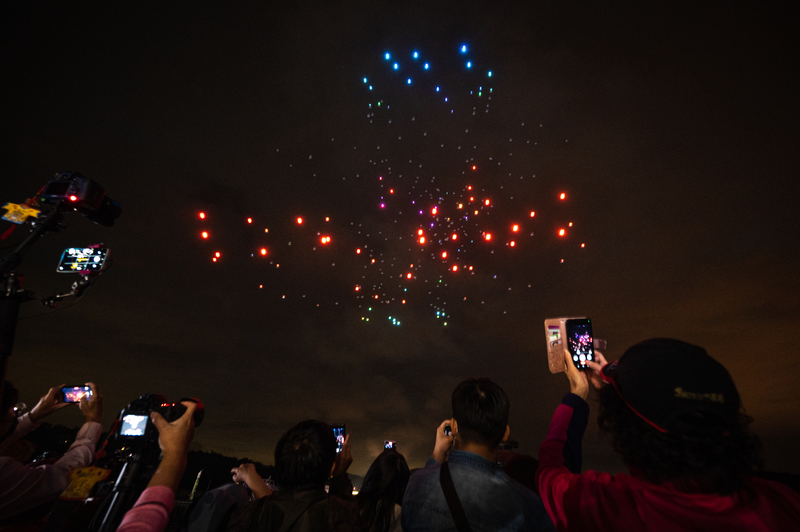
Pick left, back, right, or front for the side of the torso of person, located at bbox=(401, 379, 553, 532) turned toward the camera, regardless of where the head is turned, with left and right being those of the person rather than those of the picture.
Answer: back

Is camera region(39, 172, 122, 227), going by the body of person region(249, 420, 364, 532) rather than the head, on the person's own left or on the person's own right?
on the person's own left

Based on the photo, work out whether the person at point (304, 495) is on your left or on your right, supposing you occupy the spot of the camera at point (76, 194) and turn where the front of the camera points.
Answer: on your right

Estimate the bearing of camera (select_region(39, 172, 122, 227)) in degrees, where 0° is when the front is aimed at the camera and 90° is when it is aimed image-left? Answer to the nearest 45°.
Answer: approximately 225°

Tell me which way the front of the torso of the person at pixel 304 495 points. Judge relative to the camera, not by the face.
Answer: away from the camera

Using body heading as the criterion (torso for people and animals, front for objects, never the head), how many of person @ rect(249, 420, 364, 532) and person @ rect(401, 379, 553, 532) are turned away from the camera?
2

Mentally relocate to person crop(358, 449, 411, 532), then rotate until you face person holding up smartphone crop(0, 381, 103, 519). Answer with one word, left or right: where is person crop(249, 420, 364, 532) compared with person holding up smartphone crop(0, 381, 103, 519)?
left

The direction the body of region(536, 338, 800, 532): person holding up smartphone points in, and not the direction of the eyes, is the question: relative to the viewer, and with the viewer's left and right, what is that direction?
facing away from the viewer and to the left of the viewer
